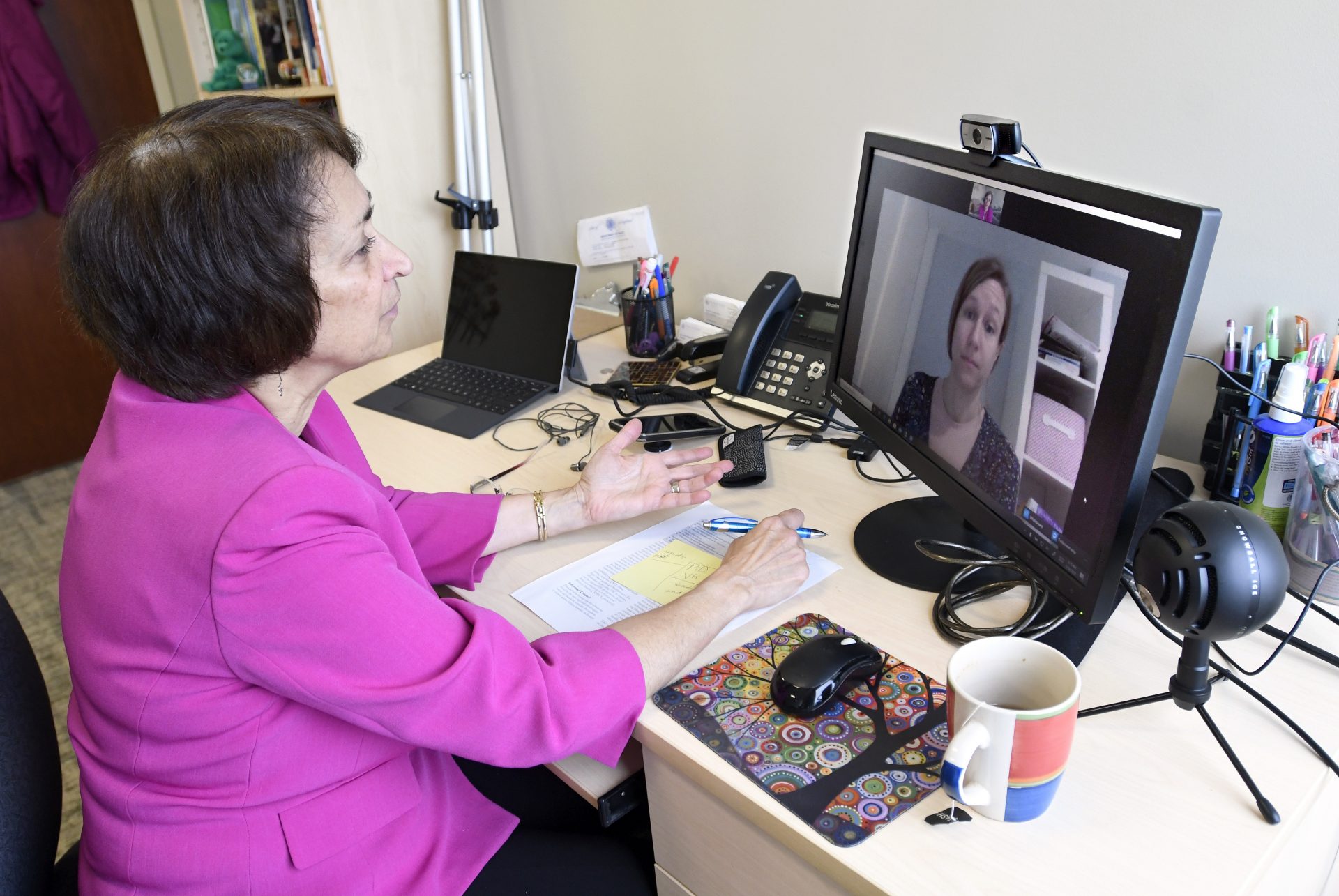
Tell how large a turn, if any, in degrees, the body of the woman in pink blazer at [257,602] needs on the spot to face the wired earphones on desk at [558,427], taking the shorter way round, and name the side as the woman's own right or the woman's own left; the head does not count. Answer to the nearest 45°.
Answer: approximately 45° to the woman's own left

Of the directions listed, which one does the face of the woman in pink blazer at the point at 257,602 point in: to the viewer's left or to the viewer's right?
to the viewer's right

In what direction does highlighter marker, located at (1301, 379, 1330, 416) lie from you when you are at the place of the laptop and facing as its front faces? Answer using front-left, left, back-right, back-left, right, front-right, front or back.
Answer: left

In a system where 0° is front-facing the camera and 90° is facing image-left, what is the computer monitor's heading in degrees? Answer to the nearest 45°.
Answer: approximately 45°

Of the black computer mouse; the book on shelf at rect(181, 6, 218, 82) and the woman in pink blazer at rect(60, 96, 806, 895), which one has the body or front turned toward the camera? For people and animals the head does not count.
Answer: the book on shelf

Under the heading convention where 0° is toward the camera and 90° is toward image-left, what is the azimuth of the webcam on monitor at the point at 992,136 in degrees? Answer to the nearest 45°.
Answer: approximately 45°

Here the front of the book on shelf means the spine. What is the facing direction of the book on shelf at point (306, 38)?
toward the camera

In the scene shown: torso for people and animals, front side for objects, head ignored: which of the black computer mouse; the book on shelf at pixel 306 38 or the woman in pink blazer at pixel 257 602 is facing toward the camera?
the book on shelf

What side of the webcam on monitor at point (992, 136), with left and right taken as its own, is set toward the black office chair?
front

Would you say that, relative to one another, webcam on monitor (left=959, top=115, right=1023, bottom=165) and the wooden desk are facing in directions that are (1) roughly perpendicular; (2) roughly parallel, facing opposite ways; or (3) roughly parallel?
roughly parallel

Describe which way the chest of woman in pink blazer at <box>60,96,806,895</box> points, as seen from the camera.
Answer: to the viewer's right

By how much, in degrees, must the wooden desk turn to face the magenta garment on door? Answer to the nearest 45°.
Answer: approximately 90° to its right

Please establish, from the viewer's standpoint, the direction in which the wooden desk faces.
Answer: facing the viewer and to the left of the viewer

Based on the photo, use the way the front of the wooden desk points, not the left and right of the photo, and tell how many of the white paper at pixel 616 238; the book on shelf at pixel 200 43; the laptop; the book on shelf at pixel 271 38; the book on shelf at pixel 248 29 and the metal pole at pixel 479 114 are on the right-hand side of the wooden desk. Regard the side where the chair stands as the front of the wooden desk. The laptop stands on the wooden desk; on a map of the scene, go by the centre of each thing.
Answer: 6
